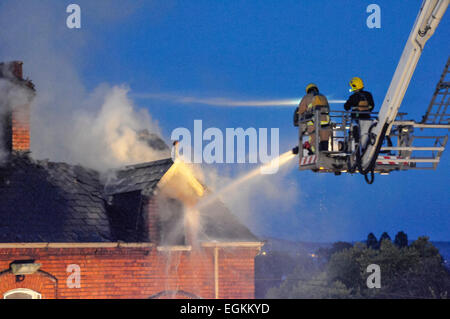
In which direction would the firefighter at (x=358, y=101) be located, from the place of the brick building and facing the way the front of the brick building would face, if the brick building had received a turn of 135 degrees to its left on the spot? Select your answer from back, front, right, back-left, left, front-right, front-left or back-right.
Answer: right

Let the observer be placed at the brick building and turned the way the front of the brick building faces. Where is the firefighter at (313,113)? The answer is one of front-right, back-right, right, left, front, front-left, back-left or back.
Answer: front-left

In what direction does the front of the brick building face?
toward the camera
